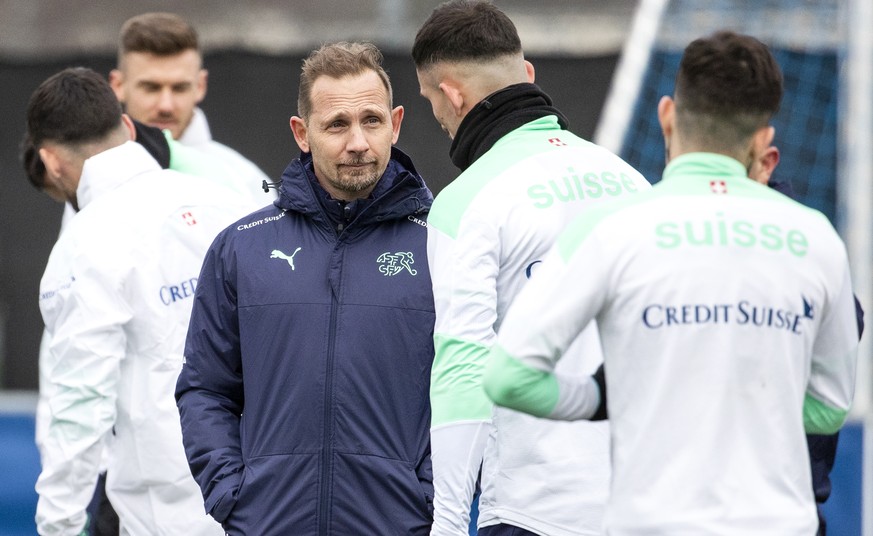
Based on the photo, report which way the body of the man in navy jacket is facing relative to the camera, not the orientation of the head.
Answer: toward the camera

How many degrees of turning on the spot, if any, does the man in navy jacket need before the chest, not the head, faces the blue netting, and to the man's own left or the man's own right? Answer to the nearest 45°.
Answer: approximately 135° to the man's own left
